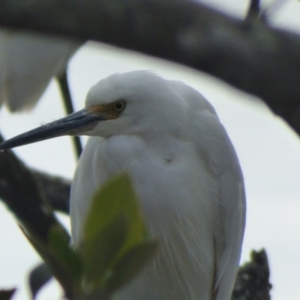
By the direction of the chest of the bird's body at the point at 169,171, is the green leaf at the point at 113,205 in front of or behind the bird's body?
in front

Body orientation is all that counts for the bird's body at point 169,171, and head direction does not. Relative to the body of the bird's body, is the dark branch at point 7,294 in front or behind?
in front

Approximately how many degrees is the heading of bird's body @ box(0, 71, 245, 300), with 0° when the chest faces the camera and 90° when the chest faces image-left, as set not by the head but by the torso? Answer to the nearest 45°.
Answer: approximately 45°
